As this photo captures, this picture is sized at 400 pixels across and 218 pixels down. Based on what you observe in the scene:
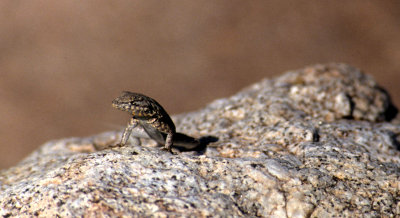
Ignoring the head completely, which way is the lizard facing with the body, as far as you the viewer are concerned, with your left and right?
facing the viewer and to the left of the viewer
